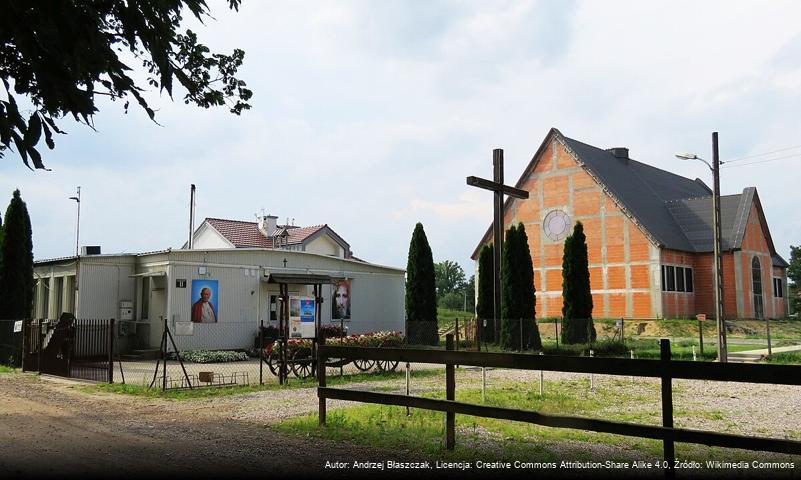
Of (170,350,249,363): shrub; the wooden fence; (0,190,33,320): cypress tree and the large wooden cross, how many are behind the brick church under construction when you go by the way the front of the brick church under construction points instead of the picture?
0

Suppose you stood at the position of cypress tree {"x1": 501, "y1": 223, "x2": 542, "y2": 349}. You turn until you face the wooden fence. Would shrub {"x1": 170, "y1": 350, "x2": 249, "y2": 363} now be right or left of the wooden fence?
right

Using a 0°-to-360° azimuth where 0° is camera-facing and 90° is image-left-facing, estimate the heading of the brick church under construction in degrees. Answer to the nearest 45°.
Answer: approximately 45°

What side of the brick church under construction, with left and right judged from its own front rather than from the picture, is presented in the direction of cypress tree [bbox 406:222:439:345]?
front

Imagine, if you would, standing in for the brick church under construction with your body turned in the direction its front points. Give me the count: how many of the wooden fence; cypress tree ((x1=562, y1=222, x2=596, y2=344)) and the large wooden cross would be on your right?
0

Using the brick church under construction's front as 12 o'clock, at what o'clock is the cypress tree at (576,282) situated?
The cypress tree is roughly at 11 o'clock from the brick church under construction.

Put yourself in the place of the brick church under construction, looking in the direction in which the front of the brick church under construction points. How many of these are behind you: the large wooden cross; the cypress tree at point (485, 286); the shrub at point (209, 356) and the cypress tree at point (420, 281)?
0

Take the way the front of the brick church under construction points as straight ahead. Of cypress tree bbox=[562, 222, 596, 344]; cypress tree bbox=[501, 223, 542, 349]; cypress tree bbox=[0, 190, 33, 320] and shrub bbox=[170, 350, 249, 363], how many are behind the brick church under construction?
0

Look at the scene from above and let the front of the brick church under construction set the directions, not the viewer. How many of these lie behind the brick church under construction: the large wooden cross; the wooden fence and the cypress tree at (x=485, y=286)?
0

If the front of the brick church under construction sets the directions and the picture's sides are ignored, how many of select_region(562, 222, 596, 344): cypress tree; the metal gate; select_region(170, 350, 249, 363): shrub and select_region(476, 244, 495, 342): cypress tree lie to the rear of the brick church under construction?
0

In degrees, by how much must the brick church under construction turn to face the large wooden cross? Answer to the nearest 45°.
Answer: approximately 45° to its left

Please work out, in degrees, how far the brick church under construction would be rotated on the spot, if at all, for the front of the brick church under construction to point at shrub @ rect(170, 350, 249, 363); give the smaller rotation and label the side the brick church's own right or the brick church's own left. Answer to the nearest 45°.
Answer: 0° — it already faces it

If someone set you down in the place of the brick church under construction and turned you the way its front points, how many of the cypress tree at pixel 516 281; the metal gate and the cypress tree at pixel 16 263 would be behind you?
0

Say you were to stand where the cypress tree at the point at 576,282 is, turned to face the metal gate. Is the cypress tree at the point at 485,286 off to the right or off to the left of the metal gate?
right

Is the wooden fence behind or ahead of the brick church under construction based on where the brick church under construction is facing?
ahead

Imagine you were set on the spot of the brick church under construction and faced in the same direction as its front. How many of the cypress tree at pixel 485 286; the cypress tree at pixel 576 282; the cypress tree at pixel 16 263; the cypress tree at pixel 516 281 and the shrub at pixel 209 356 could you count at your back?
0

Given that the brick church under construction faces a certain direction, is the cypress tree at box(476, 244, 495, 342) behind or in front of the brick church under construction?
in front
